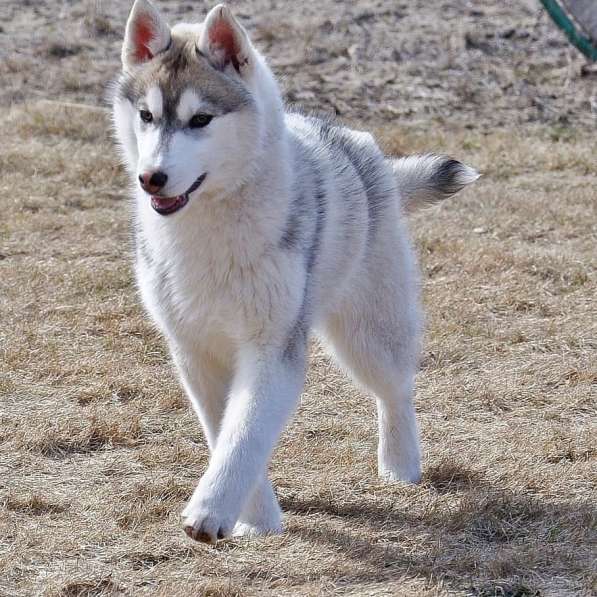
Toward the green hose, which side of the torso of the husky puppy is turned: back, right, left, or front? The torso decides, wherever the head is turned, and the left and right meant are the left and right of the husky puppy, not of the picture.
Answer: back

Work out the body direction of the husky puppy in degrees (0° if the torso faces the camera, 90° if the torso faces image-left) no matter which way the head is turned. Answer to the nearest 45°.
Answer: approximately 45°
